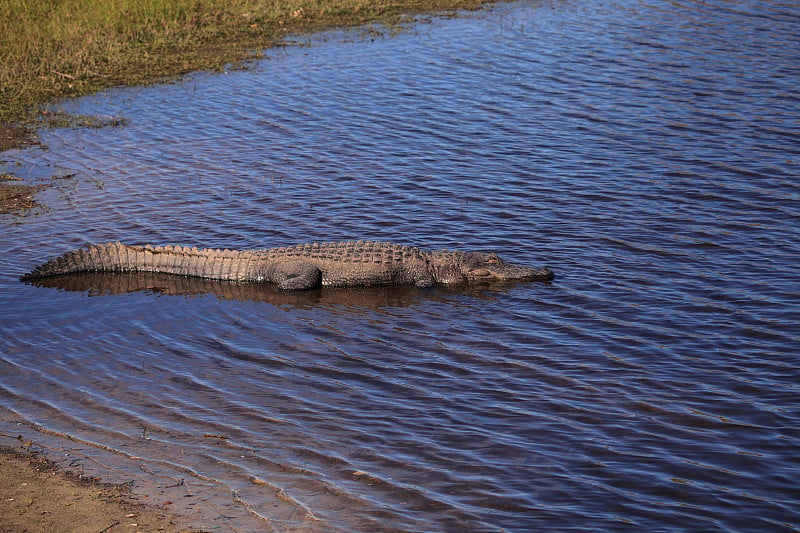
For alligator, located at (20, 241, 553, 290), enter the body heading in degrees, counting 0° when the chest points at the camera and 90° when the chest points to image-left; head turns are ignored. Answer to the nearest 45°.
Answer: approximately 270°
